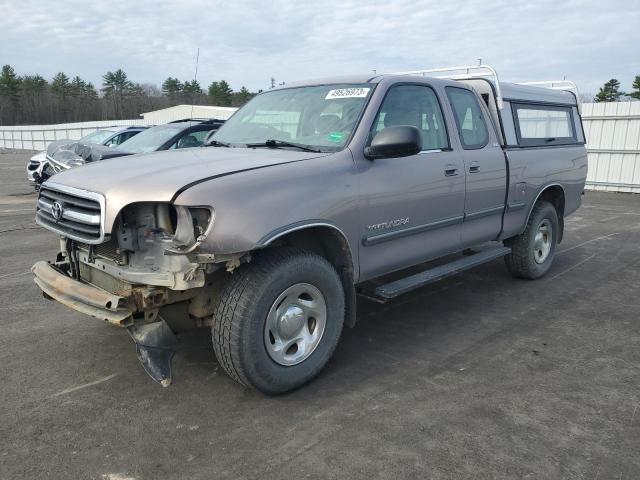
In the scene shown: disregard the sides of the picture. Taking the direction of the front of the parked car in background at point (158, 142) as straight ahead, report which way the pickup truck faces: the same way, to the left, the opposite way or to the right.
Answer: the same way

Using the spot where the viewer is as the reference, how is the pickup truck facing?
facing the viewer and to the left of the viewer

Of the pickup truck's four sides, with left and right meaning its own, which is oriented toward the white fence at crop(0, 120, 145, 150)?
right

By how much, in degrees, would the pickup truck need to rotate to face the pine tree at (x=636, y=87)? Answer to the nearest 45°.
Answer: approximately 180°

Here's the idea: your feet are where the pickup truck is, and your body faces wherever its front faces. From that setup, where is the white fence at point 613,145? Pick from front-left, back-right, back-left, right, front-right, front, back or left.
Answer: back

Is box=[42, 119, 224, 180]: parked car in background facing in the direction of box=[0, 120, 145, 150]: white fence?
no

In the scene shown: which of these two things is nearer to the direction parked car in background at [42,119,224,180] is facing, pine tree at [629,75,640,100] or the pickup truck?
the pickup truck

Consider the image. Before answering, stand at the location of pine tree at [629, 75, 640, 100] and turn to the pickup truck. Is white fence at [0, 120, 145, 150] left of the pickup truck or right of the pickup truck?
right

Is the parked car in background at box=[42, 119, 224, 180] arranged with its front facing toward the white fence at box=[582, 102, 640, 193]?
no

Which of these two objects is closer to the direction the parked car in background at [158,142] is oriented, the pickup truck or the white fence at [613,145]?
the pickup truck

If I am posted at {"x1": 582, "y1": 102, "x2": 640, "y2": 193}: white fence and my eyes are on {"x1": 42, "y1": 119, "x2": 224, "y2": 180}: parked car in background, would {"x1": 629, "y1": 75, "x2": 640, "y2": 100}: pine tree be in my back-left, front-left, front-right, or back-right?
back-right
